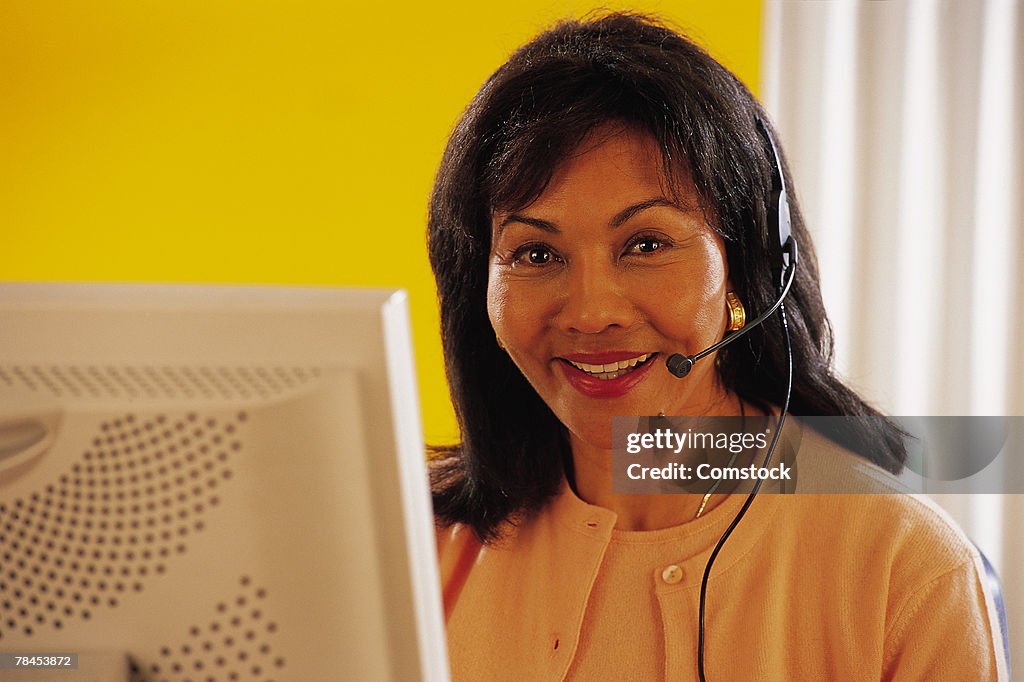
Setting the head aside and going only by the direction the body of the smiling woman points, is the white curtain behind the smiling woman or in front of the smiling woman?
behind

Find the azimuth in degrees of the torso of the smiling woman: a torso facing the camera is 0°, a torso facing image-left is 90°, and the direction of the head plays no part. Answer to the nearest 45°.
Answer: approximately 45°
